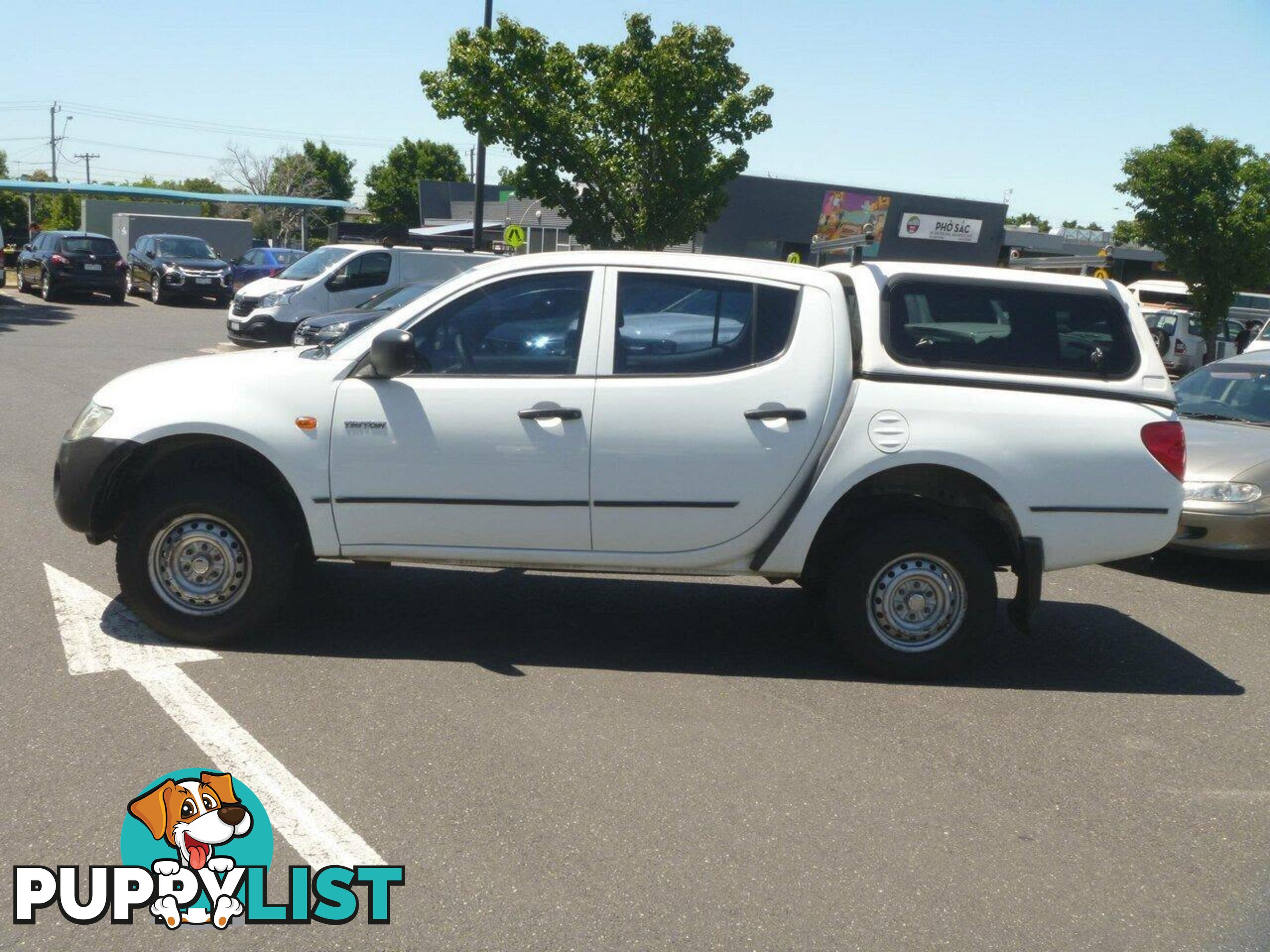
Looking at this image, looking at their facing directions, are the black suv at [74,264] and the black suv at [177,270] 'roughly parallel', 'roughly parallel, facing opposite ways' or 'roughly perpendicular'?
roughly parallel, facing opposite ways

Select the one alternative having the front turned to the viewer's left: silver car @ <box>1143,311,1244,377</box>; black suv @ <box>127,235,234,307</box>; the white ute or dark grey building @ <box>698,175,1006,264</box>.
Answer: the white ute

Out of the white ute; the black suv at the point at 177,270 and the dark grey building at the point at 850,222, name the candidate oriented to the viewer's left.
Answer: the white ute

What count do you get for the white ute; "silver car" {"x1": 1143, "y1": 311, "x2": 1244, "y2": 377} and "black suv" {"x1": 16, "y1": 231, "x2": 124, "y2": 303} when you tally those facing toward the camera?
0

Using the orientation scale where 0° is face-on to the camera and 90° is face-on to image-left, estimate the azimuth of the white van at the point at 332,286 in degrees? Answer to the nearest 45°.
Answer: approximately 45°

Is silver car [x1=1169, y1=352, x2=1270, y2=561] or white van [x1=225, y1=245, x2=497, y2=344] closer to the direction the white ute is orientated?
the white van

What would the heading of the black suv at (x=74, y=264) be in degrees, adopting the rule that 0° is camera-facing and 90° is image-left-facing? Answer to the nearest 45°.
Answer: approximately 135°

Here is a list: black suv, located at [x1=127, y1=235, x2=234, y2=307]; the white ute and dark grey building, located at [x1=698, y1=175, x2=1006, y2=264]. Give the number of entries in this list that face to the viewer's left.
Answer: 1

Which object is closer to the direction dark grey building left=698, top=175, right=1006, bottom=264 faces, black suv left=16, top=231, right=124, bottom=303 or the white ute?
the white ute

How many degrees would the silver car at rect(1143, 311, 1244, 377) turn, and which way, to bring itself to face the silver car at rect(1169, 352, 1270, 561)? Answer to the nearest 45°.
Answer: approximately 135° to its right

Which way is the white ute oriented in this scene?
to the viewer's left

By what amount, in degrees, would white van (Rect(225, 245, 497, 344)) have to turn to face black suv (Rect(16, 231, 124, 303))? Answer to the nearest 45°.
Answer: approximately 90° to its right
